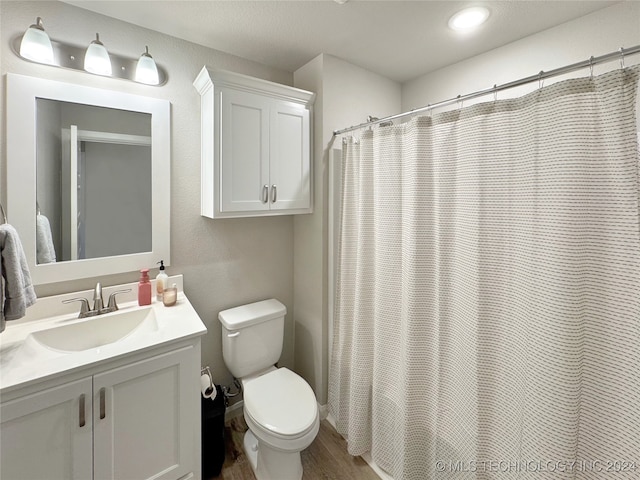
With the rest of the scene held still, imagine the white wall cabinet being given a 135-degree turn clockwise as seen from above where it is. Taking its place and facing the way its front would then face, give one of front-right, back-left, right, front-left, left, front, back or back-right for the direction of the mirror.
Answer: front

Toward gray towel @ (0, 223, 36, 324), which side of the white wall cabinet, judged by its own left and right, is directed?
right

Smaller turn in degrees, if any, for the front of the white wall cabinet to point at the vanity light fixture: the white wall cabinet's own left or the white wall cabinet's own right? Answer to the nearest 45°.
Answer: approximately 135° to the white wall cabinet's own right

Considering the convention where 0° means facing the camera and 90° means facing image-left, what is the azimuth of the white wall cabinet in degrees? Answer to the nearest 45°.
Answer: approximately 315°

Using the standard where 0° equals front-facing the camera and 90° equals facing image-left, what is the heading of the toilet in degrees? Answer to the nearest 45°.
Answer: approximately 315°
